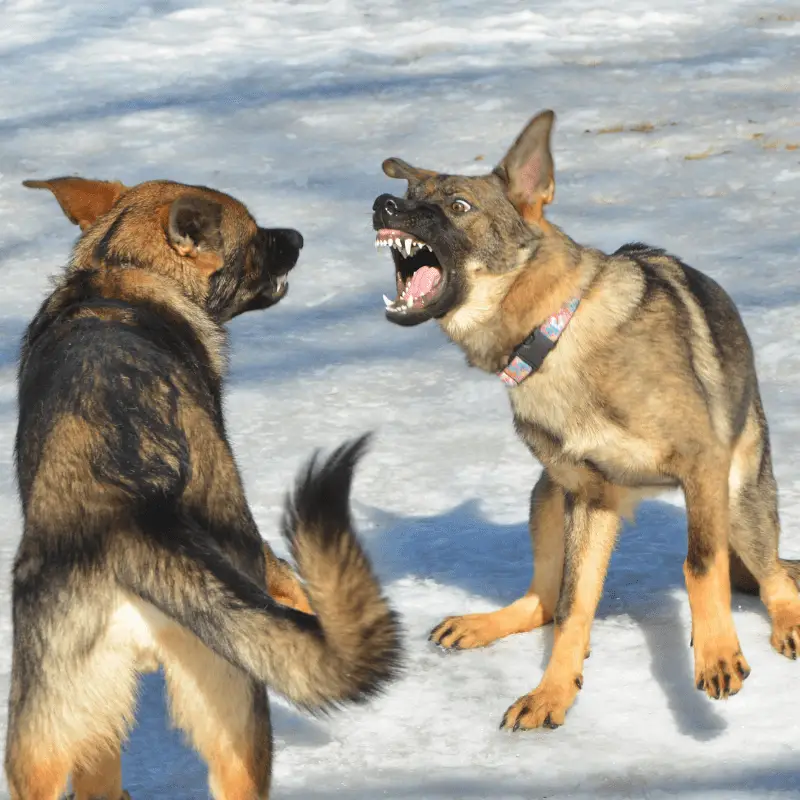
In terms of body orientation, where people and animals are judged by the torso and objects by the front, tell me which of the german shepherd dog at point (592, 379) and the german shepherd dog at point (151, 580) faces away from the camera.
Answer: the german shepherd dog at point (151, 580)

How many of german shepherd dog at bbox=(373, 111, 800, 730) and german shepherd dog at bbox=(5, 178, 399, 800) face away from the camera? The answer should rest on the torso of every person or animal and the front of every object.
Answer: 1

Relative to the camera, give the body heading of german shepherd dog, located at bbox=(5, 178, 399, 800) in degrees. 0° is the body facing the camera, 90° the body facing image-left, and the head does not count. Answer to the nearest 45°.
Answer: approximately 180°

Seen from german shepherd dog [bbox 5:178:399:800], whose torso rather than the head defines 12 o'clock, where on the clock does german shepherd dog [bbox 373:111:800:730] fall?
german shepherd dog [bbox 373:111:800:730] is roughly at 2 o'clock from german shepherd dog [bbox 5:178:399:800].

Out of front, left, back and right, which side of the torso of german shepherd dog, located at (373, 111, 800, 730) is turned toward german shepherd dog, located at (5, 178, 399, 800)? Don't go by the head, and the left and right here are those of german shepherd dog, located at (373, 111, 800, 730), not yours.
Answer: front

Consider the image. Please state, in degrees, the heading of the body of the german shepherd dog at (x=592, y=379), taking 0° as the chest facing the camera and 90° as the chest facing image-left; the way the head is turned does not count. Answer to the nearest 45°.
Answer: approximately 45°
